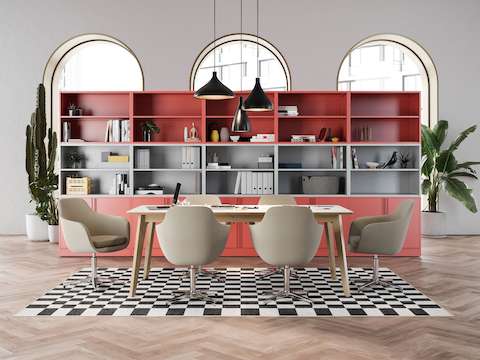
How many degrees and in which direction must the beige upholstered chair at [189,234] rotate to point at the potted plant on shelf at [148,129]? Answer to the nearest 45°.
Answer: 0° — it already faces it

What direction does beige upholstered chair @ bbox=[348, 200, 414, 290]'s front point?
to the viewer's left

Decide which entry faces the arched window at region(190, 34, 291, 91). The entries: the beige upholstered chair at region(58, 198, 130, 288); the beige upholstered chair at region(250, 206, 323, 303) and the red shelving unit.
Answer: the beige upholstered chair at region(250, 206, 323, 303)

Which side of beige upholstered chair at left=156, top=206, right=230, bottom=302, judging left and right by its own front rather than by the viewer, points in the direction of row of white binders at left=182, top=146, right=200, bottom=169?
front

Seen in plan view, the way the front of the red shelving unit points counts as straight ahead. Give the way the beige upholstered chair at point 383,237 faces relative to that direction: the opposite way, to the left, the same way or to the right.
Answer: to the right

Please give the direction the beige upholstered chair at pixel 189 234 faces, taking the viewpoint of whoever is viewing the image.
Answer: facing away from the viewer

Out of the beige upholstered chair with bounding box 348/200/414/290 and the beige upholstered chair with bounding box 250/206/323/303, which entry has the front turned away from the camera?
the beige upholstered chair with bounding box 250/206/323/303

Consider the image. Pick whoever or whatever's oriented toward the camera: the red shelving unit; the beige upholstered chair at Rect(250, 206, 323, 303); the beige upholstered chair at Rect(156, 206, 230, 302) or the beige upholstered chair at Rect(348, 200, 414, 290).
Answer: the red shelving unit

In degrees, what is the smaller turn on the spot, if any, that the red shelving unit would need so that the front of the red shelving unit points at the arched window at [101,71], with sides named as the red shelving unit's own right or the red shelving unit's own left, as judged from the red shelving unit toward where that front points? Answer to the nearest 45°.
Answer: approximately 135° to the red shelving unit's own right

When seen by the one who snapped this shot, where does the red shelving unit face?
facing the viewer

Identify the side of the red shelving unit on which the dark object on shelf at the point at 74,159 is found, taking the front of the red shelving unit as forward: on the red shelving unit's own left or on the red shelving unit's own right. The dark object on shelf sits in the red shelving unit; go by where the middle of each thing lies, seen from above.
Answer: on the red shelving unit's own right

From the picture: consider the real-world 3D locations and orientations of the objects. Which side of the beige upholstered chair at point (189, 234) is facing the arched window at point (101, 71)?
front

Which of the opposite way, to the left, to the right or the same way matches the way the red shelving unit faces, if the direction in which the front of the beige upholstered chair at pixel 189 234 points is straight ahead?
the opposite way

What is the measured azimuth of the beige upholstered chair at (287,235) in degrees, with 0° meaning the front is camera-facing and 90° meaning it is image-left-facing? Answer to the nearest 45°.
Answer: approximately 180°

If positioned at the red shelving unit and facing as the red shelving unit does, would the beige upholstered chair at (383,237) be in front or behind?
in front
